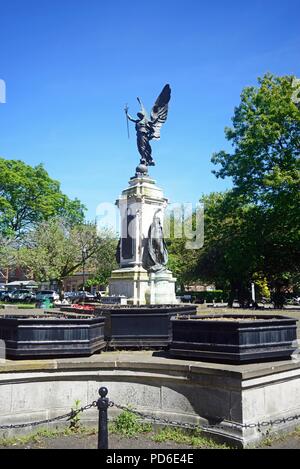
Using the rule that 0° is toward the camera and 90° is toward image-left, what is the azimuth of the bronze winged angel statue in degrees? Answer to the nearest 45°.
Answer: approximately 45°

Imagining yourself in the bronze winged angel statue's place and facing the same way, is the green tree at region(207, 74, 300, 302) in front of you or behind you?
behind

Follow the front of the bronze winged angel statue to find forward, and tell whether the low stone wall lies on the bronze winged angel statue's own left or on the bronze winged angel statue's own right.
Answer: on the bronze winged angel statue's own left

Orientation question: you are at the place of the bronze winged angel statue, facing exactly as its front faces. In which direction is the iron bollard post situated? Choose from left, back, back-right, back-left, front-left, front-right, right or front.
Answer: front-left

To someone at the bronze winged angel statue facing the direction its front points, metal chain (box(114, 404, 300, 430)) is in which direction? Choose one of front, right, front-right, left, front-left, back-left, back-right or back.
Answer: front-left

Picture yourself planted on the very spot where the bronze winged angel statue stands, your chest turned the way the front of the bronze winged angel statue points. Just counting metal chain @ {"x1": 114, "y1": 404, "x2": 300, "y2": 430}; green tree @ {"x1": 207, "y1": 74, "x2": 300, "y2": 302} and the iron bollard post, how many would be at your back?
1

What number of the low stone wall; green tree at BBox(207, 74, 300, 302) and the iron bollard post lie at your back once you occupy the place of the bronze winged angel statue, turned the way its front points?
1
